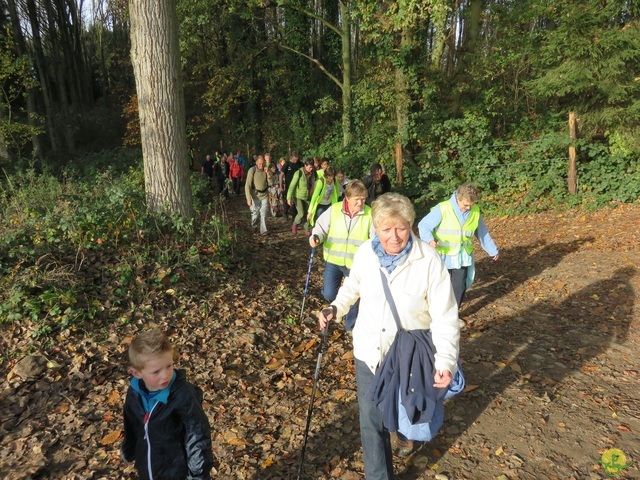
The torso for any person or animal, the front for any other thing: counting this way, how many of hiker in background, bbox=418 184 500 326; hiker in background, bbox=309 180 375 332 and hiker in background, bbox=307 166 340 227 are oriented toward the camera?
3

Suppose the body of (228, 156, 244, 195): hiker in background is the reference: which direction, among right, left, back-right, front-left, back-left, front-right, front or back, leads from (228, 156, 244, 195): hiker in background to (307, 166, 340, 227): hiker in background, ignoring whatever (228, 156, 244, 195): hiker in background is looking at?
front

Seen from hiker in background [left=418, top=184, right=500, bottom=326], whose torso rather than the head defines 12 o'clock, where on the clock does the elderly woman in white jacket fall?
The elderly woman in white jacket is roughly at 12 o'clock from the hiker in background.

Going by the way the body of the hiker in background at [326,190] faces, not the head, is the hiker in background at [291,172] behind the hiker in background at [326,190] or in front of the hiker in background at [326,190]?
behind

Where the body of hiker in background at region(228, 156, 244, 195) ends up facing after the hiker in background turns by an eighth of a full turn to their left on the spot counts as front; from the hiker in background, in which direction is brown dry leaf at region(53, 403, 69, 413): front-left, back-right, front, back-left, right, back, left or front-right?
front-right

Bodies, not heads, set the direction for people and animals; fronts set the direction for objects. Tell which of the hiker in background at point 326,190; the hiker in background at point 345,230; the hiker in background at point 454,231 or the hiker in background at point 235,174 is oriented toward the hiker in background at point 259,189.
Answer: the hiker in background at point 235,174

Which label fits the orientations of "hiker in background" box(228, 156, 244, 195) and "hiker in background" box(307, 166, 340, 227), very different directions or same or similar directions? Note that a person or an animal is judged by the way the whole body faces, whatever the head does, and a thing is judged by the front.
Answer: same or similar directions

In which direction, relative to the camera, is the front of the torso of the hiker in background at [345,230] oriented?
toward the camera

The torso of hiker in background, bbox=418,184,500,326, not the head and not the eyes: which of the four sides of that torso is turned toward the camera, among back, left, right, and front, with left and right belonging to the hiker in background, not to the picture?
front

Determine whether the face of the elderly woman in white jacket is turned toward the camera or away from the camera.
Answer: toward the camera

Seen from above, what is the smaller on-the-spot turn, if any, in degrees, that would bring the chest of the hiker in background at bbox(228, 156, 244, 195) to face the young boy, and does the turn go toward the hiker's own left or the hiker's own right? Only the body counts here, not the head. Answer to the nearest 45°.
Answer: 0° — they already face them

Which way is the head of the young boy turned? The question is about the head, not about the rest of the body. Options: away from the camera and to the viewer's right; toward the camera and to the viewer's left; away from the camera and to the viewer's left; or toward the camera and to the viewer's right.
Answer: toward the camera and to the viewer's right

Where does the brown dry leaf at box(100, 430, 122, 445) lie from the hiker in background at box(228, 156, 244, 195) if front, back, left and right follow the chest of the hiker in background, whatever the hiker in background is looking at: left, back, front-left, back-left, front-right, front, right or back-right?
front

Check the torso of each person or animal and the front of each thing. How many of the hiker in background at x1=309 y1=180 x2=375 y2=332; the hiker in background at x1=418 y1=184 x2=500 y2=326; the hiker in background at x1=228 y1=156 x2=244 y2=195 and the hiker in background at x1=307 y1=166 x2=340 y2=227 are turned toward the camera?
4
